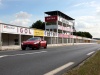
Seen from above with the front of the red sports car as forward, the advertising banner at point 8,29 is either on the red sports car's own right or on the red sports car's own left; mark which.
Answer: on the red sports car's own right

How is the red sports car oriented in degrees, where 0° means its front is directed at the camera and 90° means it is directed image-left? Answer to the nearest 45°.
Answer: approximately 45°

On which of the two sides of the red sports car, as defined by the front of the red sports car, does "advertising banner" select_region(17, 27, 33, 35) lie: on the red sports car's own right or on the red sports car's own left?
on the red sports car's own right
